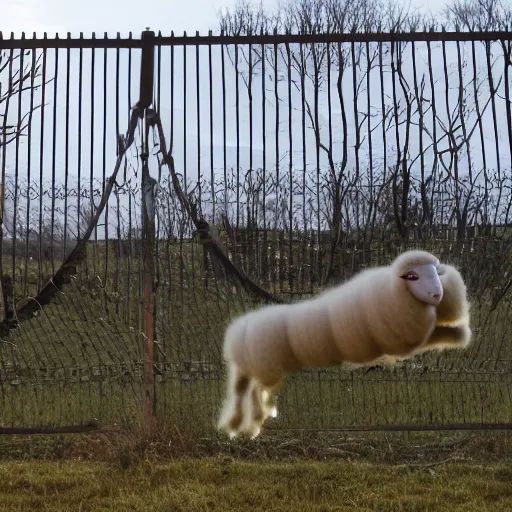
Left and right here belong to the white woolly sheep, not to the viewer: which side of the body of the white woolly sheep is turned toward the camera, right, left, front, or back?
right

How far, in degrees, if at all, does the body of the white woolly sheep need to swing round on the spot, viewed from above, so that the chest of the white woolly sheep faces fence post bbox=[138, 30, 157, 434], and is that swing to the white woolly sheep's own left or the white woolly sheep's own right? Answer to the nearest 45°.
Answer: approximately 135° to the white woolly sheep's own left
